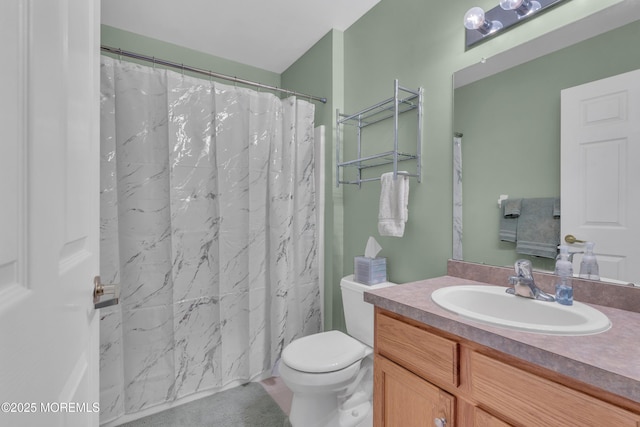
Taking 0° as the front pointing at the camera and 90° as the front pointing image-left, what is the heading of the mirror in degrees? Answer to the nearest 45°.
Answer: approximately 45°

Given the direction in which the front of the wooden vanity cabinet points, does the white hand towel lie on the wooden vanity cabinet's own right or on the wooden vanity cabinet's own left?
on the wooden vanity cabinet's own right

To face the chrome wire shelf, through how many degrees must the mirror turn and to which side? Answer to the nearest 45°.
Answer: approximately 45° to its right

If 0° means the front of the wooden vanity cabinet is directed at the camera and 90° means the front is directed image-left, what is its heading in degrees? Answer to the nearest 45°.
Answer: approximately 45°

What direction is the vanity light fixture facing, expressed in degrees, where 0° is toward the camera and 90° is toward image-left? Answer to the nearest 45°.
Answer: approximately 45°

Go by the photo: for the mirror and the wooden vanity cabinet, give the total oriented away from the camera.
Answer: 0

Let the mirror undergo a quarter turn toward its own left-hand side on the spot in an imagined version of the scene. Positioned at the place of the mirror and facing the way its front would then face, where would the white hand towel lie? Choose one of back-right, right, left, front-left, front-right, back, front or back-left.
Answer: back-right

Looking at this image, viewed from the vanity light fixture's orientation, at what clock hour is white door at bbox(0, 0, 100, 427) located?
The white door is roughly at 11 o'clock from the vanity light fixture.
